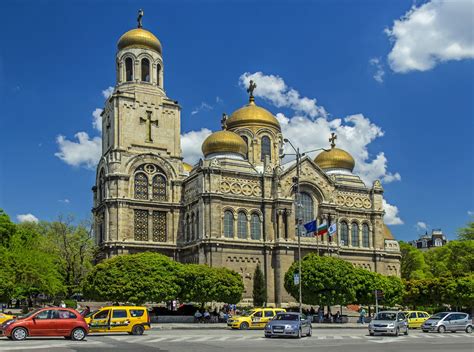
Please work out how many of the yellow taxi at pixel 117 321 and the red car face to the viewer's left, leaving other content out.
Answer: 2

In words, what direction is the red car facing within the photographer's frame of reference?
facing to the left of the viewer

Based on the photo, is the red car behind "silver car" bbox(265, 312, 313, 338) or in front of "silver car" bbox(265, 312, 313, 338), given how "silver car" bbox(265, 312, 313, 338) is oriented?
in front

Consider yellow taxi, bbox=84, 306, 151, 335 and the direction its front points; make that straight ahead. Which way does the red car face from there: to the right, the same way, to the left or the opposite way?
the same way

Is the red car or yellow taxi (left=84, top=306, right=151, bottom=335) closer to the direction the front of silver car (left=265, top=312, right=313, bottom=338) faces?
the red car

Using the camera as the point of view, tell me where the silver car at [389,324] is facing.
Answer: facing the viewer and to the left of the viewer

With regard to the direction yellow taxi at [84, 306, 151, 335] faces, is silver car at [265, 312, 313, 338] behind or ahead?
behind

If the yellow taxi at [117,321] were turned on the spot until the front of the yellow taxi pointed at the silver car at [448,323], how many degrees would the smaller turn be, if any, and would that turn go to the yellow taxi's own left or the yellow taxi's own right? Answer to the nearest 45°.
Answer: approximately 180°

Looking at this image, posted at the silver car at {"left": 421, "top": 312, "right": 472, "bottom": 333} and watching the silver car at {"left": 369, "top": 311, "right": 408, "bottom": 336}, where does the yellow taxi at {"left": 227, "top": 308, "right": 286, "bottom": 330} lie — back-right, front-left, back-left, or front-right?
front-right

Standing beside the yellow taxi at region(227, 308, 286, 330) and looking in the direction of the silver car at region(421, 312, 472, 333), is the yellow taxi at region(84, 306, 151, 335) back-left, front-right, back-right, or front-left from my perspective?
back-right

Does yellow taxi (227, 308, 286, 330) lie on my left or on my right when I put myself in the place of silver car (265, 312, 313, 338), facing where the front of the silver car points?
on my right

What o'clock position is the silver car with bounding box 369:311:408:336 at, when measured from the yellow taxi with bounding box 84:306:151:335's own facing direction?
The silver car is roughly at 6 o'clock from the yellow taxi.

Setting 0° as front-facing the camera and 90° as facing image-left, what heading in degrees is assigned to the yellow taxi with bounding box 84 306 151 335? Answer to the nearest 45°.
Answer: approximately 90°
